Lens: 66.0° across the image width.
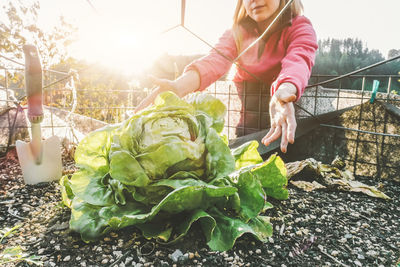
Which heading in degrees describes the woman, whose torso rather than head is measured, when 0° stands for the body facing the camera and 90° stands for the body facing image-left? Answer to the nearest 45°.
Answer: approximately 45°

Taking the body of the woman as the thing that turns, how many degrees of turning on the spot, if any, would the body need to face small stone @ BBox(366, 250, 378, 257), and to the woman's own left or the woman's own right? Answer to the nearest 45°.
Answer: approximately 45° to the woman's own left

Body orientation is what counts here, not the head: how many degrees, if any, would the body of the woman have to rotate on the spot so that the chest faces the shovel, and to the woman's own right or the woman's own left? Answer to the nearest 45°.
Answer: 0° — they already face it

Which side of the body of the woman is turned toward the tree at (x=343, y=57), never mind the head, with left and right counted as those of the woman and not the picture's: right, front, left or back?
back

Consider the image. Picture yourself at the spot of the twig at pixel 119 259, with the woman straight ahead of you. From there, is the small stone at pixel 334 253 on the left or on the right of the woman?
right
